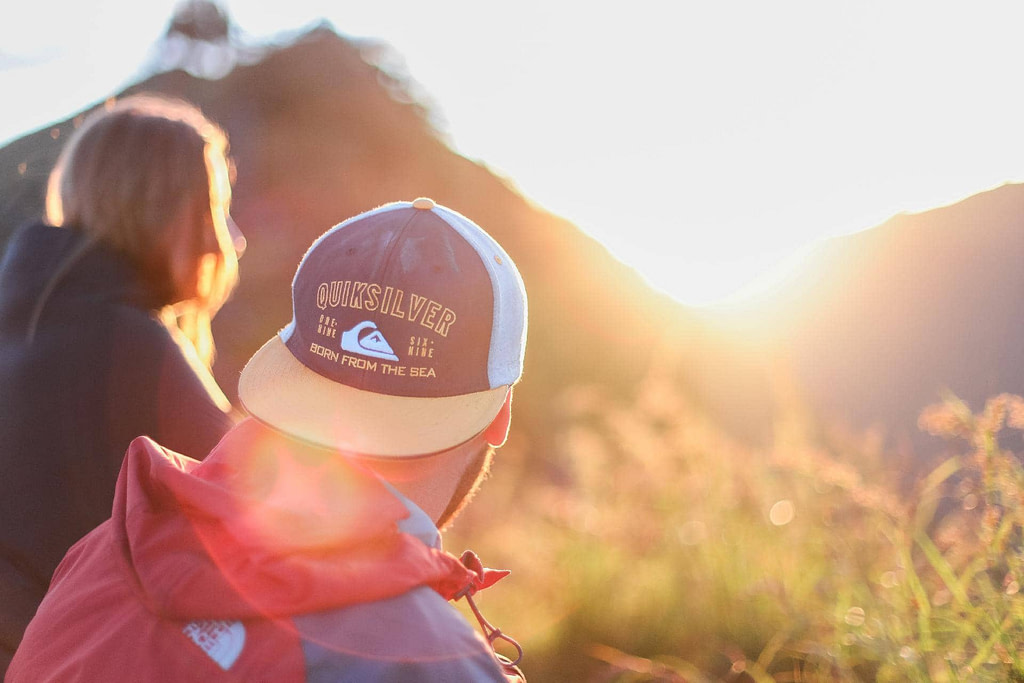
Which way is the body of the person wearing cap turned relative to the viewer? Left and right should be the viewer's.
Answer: facing away from the viewer and to the right of the viewer

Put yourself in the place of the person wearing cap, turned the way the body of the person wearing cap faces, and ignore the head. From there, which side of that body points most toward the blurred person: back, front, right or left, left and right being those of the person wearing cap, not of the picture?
left

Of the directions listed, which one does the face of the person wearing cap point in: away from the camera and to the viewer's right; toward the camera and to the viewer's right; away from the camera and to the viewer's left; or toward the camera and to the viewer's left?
away from the camera and to the viewer's right

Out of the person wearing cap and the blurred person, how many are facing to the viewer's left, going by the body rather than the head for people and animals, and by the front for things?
0

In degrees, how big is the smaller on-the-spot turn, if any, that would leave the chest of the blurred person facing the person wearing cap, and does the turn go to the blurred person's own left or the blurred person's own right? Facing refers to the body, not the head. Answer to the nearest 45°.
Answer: approximately 135° to the blurred person's own right

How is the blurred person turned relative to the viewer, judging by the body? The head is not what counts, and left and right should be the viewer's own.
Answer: facing away from the viewer and to the right of the viewer

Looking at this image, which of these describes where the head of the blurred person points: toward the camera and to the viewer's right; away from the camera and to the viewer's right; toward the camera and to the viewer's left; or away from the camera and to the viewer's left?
away from the camera and to the viewer's right
